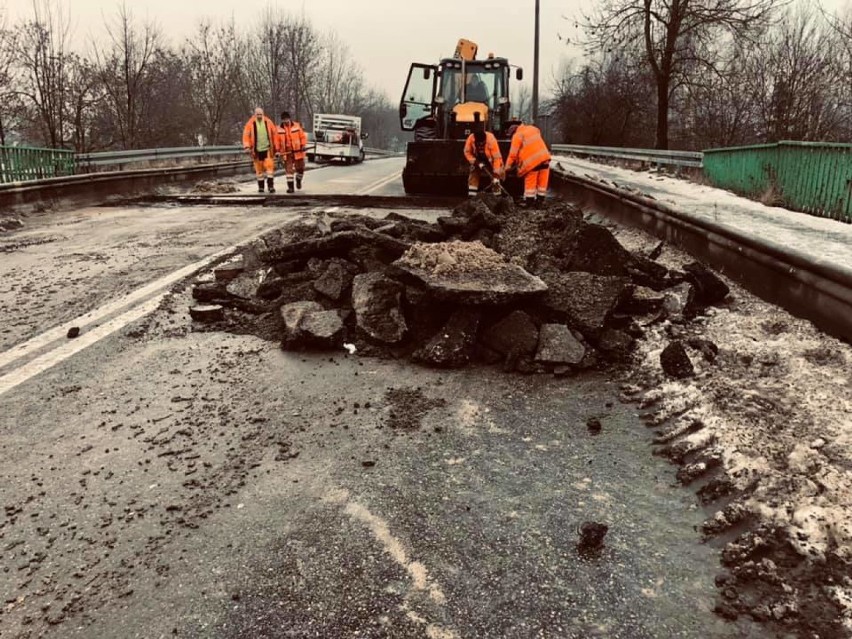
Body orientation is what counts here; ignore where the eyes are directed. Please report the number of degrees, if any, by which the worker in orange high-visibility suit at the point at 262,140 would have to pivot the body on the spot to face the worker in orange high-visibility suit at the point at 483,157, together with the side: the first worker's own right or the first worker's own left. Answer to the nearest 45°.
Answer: approximately 45° to the first worker's own left

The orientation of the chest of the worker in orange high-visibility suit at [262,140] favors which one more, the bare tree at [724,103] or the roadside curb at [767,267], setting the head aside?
the roadside curb

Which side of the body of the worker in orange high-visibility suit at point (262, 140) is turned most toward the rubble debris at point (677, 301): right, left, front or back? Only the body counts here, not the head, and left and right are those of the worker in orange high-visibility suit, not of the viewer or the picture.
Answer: front

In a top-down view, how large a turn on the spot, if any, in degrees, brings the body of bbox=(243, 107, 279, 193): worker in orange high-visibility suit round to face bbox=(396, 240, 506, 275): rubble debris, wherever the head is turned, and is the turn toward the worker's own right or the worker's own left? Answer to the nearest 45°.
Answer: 0° — they already face it

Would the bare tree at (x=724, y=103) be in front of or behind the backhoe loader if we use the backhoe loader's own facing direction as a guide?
behind

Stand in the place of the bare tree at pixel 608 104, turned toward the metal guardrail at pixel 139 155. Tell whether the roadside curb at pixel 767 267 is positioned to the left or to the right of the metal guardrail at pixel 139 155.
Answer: left

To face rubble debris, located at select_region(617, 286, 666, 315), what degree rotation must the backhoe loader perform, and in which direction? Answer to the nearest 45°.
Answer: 0° — it already faces it

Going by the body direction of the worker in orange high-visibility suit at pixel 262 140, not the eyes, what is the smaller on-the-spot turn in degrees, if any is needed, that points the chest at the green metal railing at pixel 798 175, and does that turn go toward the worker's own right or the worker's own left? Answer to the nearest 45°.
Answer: approximately 45° to the worker's own left

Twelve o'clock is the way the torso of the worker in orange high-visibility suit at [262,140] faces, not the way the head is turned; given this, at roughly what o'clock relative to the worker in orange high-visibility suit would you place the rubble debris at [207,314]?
The rubble debris is roughly at 12 o'clock from the worker in orange high-visibility suit.

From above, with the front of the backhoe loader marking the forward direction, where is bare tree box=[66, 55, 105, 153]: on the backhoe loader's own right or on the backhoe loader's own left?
on the backhoe loader's own right

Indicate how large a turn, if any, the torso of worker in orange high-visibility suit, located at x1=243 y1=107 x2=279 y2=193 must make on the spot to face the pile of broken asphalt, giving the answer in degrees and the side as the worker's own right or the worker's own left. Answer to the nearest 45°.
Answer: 0° — they already face it

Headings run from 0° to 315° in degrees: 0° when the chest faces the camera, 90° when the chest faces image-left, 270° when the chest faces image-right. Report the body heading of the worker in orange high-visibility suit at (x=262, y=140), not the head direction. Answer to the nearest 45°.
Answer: approximately 0°

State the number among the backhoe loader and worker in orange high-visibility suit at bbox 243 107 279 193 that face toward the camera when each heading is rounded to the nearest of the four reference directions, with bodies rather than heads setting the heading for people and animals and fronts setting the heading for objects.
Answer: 2
